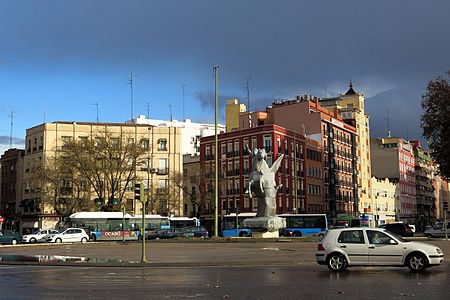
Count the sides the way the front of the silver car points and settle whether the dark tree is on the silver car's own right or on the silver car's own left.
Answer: on the silver car's own left

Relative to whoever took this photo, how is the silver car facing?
facing to the right of the viewer
